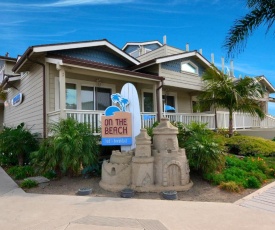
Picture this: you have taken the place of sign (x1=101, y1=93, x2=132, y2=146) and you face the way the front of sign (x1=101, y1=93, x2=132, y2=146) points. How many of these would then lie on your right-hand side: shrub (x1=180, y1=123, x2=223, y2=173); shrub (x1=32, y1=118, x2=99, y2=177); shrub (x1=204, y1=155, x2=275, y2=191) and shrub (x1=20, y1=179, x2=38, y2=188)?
2

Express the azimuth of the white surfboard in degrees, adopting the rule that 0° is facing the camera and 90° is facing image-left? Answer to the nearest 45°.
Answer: approximately 0°

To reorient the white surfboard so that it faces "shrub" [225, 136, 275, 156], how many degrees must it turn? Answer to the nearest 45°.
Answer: approximately 135° to its left

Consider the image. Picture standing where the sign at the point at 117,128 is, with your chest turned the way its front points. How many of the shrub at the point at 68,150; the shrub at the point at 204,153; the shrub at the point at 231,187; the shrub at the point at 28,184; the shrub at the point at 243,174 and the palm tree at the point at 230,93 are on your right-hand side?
2

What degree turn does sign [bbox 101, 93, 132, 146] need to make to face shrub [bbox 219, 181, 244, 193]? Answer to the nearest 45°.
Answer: approximately 45° to its left

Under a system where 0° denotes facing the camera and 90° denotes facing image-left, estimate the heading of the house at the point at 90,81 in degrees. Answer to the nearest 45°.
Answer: approximately 315°

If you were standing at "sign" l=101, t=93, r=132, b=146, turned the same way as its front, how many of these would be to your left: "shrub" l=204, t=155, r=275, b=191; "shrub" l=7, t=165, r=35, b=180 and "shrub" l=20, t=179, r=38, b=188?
1

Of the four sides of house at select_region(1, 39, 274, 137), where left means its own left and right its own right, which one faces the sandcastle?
front

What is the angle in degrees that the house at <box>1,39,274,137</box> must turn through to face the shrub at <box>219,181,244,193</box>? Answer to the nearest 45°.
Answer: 0° — it already faces it

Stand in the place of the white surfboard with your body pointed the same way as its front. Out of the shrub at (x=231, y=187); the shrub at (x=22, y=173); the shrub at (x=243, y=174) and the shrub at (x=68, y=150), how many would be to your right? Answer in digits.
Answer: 2

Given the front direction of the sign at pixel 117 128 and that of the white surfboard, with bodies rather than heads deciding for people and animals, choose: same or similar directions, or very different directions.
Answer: same or similar directions

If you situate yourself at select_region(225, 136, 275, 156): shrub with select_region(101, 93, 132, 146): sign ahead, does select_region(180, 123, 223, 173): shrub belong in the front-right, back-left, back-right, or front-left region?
front-left

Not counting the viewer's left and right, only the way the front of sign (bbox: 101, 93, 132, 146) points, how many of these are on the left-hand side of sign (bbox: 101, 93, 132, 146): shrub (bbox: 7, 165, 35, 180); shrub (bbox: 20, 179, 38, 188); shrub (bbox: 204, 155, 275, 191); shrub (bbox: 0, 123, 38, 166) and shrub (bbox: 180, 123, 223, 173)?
2

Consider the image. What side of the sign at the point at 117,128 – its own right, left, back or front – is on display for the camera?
front
